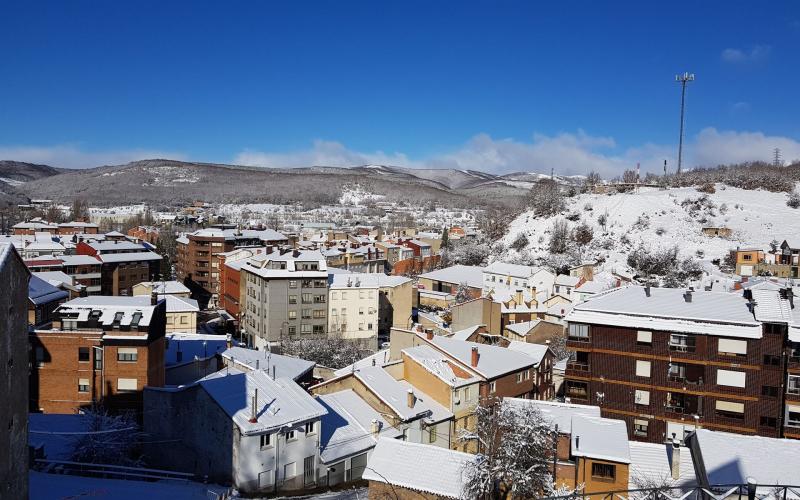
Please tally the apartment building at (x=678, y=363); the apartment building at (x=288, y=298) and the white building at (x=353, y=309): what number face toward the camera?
3

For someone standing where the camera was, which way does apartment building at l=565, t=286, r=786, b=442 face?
facing the viewer

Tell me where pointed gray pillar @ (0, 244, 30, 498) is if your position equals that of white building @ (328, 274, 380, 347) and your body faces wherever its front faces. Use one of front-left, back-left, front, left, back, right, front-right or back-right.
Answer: front

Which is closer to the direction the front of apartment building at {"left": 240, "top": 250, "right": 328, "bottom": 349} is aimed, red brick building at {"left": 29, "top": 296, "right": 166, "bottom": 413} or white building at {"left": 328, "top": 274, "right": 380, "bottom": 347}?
the red brick building

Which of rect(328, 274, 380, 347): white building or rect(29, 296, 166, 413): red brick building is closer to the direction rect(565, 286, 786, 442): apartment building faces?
the red brick building

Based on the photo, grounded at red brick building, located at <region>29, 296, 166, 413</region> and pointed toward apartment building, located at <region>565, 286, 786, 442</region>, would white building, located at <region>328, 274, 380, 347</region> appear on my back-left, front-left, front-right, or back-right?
front-left

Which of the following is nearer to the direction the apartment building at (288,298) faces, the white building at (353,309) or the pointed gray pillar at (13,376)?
the pointed gray pillar

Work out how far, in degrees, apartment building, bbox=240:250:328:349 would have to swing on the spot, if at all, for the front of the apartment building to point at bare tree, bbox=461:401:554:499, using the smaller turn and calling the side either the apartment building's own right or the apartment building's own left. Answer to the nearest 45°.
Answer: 0° — it already faces it

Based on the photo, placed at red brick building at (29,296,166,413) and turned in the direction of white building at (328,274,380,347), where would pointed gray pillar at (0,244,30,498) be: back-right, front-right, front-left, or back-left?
back-right

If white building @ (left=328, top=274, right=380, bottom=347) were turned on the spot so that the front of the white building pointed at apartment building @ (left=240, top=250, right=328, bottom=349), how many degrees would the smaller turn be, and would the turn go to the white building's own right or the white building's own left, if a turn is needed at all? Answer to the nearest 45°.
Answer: approximately 90° to the white building's own right

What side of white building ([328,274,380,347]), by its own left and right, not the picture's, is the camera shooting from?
front

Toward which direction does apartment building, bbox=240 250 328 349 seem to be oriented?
toward the camera

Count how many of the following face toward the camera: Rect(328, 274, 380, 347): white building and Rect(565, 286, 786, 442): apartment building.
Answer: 2

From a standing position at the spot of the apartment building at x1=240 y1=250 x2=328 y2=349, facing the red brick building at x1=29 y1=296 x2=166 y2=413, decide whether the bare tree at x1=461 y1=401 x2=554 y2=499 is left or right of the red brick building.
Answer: left
